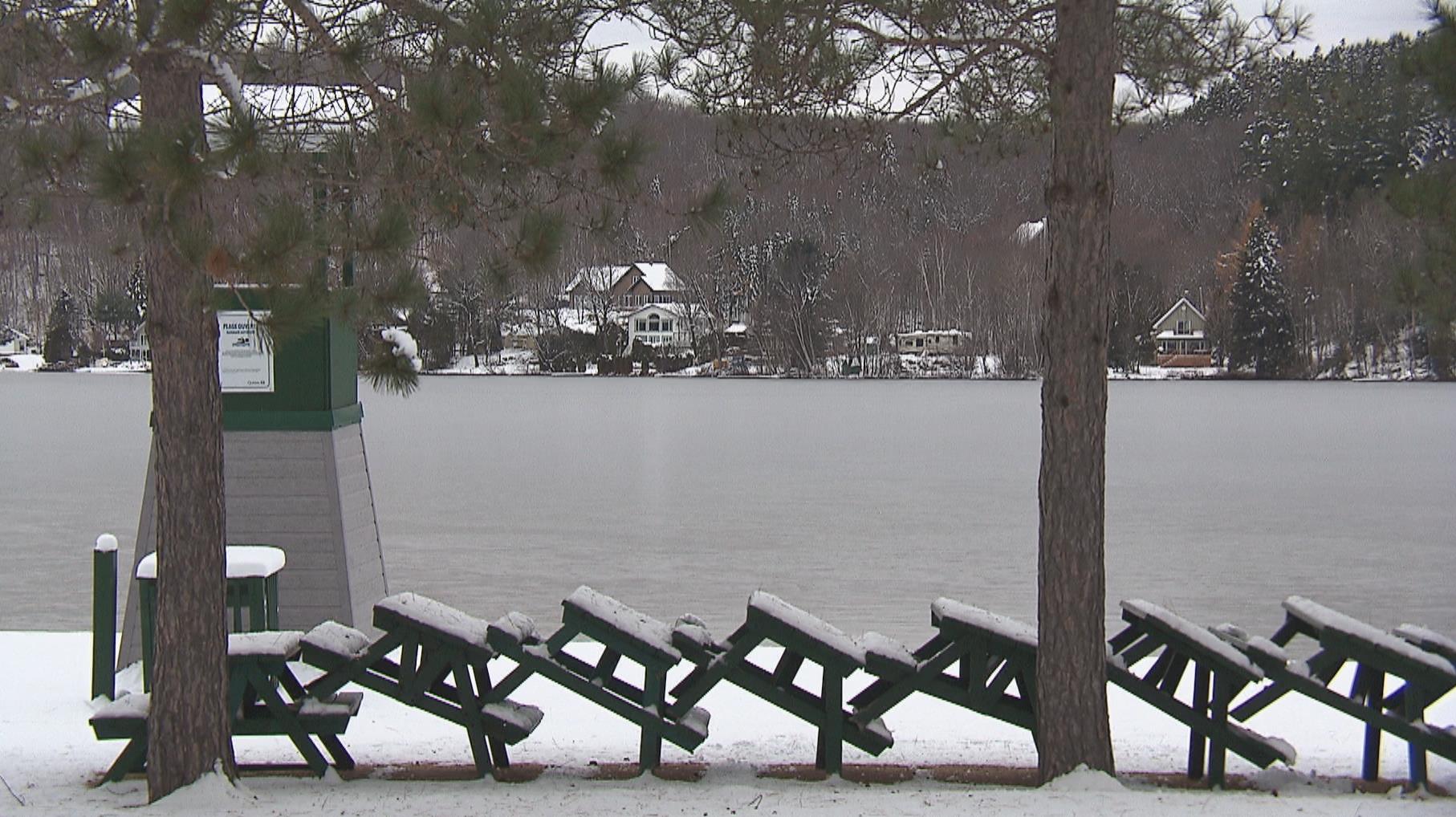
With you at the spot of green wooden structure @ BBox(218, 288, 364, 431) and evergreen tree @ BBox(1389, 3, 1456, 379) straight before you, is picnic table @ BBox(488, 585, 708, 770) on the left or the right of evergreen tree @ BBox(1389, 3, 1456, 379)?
right

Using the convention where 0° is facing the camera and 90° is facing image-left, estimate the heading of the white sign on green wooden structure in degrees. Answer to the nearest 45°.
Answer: approximately 0°

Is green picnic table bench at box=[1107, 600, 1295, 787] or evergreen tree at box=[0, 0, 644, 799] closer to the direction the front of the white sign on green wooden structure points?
the evergreen tree

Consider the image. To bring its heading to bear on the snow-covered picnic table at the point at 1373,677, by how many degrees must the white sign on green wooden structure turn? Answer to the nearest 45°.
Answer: approximately 45° to its left

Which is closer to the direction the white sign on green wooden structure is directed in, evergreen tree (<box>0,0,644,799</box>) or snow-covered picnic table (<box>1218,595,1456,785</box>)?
the evergreen tree

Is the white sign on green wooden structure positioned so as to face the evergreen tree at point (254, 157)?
yes
